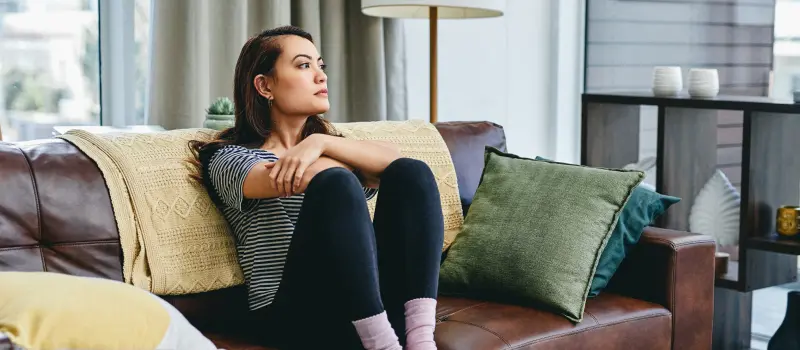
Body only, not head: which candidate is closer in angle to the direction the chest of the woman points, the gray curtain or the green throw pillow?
the green throw pillow

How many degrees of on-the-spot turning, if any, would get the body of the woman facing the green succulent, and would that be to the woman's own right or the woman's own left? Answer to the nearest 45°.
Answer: approximately 135° to the woman's own left

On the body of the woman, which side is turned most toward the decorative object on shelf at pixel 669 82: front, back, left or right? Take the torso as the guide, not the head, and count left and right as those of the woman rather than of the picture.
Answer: left

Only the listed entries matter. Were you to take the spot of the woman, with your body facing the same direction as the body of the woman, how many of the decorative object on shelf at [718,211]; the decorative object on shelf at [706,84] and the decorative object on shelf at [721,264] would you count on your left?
3

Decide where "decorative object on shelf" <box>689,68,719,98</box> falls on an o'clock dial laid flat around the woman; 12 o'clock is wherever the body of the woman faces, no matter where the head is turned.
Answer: The decorative object on shelf is roughly at 9 o'clock from the woman.

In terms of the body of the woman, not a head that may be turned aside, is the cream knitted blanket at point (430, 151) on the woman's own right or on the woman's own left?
on the woman's own left

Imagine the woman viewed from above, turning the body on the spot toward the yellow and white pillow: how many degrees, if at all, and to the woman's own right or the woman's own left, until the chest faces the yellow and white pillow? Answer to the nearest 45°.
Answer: approximately 90° to the woman's own right

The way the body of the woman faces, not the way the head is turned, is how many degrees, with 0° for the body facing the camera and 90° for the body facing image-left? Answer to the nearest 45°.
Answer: approximately 315°

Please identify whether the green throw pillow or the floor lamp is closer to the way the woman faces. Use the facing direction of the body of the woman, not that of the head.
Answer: the green throw pillow

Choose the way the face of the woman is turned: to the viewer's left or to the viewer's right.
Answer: to the viewer's right

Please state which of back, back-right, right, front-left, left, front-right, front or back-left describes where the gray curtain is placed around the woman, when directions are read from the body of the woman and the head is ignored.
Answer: back-left

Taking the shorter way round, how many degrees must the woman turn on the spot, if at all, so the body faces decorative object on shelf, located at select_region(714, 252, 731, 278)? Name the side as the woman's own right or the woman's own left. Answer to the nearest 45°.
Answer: approximately 90° to the woman's own left
